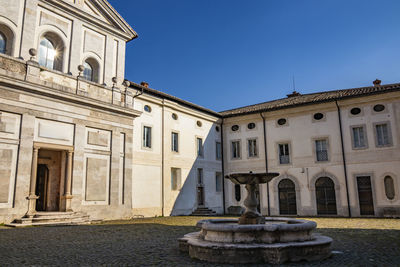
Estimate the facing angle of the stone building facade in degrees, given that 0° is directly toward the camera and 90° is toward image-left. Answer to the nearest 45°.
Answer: approximately 315°
